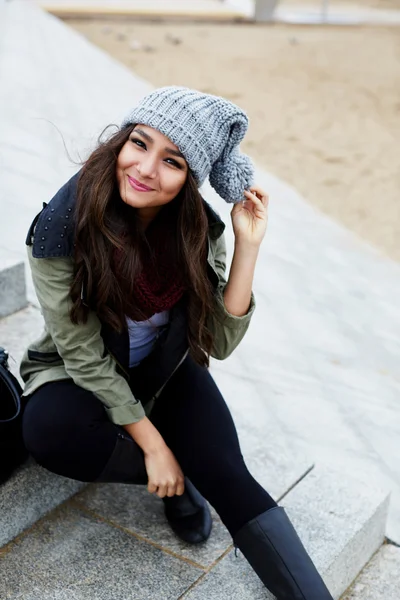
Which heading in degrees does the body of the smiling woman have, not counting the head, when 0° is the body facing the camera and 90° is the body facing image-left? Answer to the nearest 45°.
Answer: approximately 315°

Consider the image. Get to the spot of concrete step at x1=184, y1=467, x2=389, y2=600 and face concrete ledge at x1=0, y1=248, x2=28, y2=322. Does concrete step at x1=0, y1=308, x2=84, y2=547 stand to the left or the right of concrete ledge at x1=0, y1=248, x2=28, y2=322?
left

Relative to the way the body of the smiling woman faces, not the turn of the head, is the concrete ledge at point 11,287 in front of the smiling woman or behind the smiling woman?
behind
